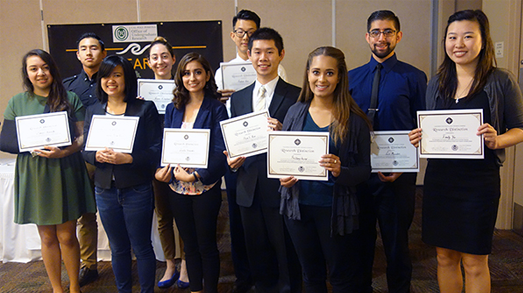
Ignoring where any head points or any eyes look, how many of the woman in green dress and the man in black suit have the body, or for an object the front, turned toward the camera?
2

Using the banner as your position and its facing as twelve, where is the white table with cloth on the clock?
The white table with cloth is roughly at 1 o'clock from the banner.

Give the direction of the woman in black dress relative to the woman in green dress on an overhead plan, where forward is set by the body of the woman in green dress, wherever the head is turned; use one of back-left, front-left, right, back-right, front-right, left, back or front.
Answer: front-left

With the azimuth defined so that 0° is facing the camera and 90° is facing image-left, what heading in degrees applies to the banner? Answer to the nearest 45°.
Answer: approximately 0°

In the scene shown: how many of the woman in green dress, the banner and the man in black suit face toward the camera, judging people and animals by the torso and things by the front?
3

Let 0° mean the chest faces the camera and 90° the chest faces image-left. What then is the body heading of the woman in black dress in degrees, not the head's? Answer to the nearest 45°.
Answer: approximately 45°

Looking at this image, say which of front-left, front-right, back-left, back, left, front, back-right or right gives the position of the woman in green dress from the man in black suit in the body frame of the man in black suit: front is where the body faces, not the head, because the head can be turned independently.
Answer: right

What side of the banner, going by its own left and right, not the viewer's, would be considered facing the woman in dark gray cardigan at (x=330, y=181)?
front

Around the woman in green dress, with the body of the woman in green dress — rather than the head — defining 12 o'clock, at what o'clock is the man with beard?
The man with beard is roughly at 10 o'clock from the woman in green dress.

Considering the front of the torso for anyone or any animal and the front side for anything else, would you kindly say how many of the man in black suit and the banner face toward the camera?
2
